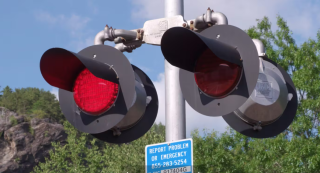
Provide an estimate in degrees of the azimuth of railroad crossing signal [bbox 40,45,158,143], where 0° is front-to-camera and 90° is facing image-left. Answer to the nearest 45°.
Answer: approximately 45°

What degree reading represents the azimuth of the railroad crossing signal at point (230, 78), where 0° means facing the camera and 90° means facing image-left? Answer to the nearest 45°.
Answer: approximately 45°

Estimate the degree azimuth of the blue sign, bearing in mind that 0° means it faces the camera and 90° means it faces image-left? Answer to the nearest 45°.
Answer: approximately 45°

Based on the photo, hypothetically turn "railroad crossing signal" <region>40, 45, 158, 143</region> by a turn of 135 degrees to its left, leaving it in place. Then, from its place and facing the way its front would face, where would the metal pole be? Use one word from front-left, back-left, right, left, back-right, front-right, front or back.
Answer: front

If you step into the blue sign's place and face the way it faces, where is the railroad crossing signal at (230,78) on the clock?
The railroad crossing signal is roughly at 9 o'clock from the blue sign.

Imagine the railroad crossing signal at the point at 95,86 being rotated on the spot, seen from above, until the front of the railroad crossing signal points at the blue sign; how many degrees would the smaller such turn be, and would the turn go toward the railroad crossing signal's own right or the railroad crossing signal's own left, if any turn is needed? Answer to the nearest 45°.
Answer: approximately 135° to the railroad crossing signal's own left
